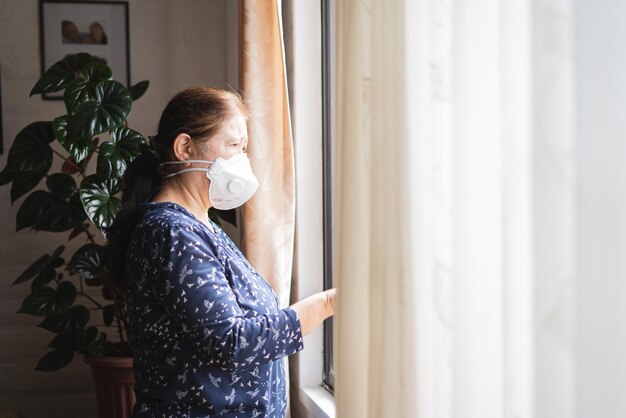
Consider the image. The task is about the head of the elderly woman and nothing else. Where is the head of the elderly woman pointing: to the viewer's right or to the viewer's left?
to the viewer's right

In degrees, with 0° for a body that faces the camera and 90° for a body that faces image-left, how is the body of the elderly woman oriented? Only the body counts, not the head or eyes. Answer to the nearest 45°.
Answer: approximately 270°

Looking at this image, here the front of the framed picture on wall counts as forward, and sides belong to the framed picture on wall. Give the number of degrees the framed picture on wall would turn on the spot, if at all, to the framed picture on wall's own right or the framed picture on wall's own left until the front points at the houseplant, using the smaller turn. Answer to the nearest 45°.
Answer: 0° — it already faces it

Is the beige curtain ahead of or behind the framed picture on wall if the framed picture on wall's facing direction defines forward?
ahead

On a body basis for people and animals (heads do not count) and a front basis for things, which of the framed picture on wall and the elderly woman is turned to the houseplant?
the framed picture on wall

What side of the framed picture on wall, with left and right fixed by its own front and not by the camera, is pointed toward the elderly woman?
front

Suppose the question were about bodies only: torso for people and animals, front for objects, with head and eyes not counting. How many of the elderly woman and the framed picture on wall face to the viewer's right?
1

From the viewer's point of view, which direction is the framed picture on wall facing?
toward the camera
